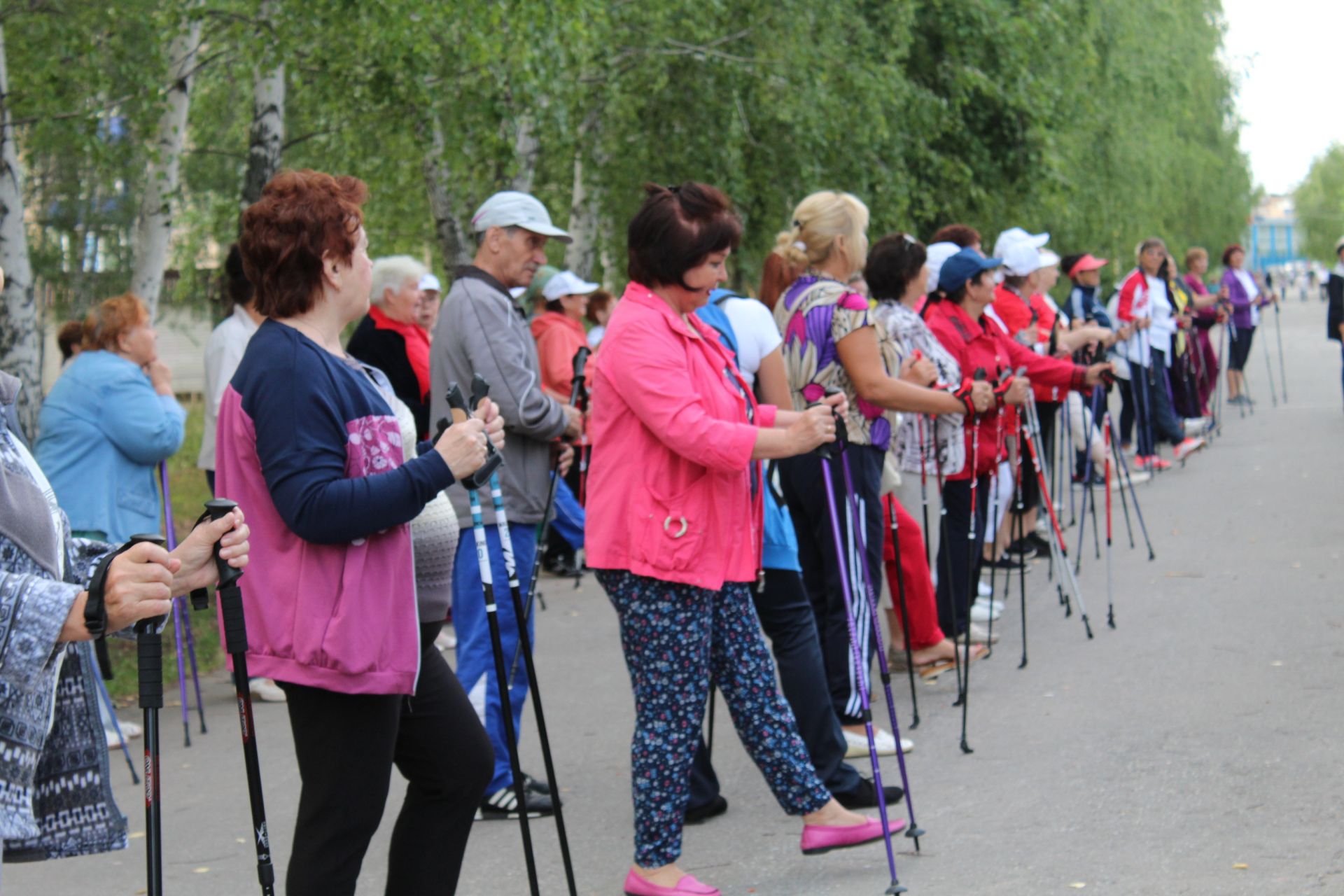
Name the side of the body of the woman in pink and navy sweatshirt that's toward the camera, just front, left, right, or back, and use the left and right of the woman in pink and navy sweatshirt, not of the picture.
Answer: right

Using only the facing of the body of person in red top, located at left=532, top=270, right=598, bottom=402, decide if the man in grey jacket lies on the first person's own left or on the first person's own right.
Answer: on the first person's own right

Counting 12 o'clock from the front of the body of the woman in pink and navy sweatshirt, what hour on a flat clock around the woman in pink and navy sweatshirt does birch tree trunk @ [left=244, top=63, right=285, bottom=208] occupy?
The birch tree trunk is roughly at 9 o'clock from the woman in pink and navy sweatshirt.

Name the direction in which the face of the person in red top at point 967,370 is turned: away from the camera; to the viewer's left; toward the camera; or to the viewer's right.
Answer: to the viewer's right

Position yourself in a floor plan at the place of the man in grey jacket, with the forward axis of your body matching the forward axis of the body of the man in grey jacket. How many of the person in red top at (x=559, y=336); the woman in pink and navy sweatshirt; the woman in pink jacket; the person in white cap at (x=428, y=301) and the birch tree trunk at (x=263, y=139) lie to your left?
3

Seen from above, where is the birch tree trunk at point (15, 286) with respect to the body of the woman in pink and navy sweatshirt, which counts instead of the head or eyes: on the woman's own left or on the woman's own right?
on the woman's own left

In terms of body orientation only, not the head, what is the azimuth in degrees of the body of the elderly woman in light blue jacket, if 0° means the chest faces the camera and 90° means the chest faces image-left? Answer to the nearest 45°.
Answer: approximately 270°

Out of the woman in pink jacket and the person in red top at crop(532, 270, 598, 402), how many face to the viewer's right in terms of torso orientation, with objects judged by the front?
2

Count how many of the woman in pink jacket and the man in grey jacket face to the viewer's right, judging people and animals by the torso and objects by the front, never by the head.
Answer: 2

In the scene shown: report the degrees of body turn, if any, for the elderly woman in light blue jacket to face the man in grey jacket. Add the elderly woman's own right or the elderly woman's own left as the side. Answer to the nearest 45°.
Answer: approximately 45° to the elderly woman's own right

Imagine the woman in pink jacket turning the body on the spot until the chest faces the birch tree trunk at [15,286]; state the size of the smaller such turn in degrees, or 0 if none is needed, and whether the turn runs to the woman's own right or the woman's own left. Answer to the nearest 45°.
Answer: approximately 135° to the woman's own left

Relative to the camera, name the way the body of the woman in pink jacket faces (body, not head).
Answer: to the viewer's right

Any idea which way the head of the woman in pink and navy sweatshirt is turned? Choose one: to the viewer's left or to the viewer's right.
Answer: to the viewer's right

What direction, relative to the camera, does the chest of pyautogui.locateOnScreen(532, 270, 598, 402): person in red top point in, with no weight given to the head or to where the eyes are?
to the viewer's right

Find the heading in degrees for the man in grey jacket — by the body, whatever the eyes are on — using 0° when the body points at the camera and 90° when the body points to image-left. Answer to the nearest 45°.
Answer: approximately 270°

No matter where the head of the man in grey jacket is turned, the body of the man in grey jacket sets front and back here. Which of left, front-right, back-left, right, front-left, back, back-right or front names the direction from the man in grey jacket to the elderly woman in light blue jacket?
back-left
